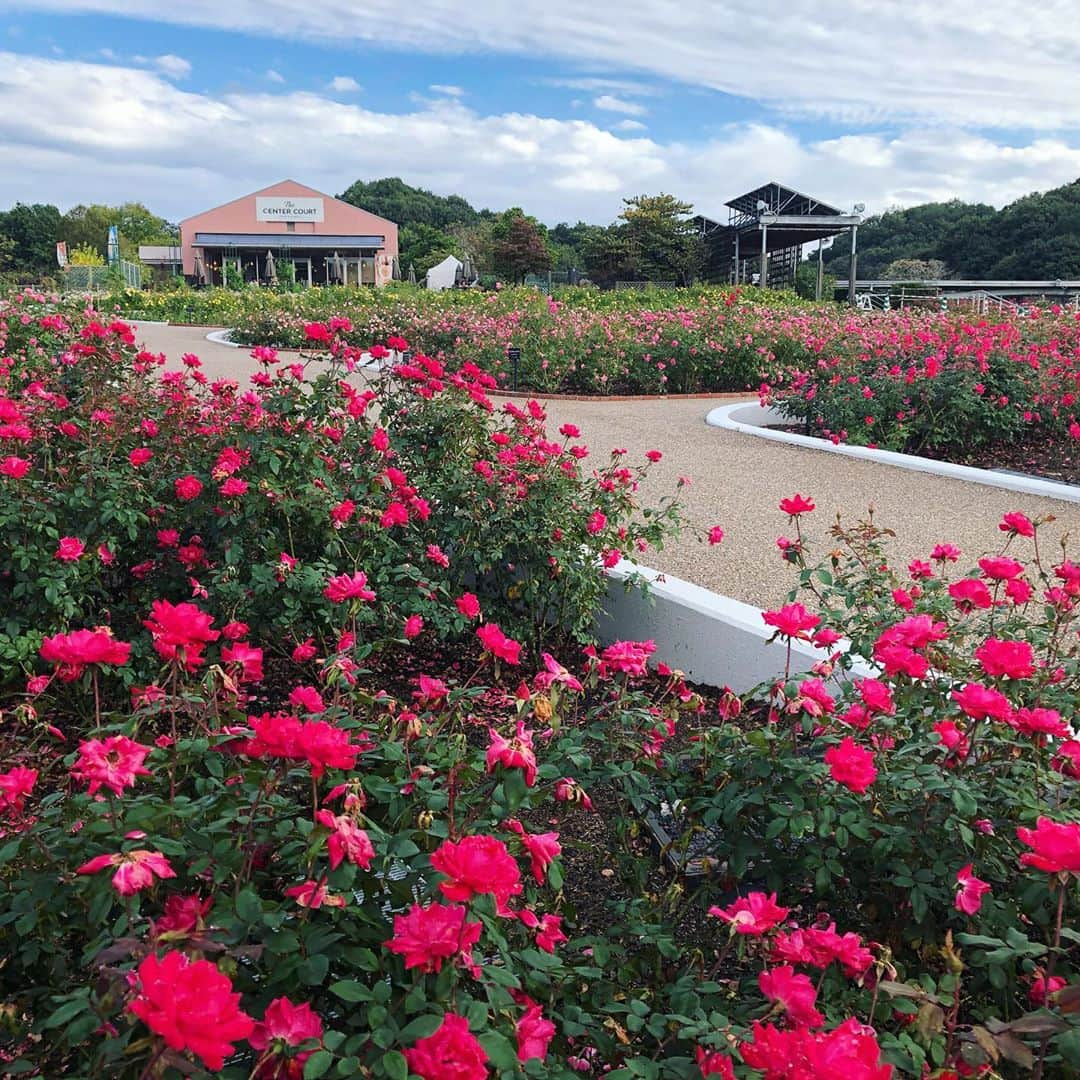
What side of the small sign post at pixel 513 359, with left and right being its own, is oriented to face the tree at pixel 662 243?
back

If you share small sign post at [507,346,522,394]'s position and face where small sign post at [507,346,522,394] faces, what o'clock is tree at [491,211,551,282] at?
The tree is roughly at 6 o'clock from the small sign post.

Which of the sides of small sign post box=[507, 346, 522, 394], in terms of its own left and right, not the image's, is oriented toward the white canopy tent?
back

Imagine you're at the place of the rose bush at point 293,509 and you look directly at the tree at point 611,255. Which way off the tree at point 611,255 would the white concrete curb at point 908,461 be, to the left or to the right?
right

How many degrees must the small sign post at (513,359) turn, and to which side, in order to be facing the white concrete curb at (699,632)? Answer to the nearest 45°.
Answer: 0° — it already faces it

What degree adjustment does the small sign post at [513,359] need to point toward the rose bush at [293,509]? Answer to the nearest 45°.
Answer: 0° — it already faces it

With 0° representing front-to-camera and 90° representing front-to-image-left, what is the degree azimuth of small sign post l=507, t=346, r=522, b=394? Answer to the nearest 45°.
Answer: approximately 0°

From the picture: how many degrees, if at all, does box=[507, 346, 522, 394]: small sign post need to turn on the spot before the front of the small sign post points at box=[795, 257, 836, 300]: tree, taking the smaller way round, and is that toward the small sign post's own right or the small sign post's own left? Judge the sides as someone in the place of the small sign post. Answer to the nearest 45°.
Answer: approximately 180°

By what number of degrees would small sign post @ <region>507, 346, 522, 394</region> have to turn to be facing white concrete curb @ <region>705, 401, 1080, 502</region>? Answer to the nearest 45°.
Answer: approximately 45° to its left

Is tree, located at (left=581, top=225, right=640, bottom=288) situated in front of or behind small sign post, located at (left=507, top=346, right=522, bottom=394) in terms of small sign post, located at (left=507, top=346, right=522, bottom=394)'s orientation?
behind
